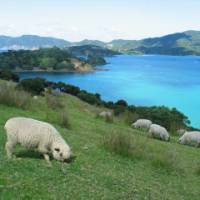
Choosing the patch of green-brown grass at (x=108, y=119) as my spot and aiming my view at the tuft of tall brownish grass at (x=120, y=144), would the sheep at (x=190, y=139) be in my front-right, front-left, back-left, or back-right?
front-left

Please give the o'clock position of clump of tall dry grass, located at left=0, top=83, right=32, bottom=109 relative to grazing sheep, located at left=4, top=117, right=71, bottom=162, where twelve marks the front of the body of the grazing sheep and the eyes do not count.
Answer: The clump of tall dry grass is roughly at 9 o'clock from the grazing sheep.

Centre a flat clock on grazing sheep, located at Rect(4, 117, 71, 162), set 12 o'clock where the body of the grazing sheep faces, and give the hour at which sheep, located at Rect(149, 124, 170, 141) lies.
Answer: The sheep is roughly at 10 o'clock from the grazing sheep.

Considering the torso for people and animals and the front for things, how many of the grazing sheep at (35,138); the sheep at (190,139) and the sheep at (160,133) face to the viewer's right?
2

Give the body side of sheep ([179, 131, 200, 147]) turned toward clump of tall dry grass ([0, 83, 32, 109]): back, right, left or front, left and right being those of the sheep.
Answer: front

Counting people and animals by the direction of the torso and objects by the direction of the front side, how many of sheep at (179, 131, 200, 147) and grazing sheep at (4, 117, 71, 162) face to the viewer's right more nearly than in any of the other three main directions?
1

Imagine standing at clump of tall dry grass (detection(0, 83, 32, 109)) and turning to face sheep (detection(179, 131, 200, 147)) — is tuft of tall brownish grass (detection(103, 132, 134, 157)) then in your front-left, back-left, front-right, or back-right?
front-right

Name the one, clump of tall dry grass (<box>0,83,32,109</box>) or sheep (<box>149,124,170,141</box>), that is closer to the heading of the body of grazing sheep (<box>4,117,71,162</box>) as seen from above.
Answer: the sheep

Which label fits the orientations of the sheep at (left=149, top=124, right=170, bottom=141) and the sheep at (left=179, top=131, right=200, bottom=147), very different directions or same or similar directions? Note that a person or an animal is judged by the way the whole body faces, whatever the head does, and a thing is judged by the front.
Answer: very different directions

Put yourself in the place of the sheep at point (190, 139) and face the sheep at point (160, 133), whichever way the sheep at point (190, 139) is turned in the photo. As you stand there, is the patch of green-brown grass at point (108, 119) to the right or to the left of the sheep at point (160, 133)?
right

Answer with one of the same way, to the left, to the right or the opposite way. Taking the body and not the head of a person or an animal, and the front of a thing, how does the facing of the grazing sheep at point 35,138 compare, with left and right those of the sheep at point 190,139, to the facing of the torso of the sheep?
the opposite way

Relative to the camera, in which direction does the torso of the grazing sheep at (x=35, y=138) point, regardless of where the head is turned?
to the viewer's right
